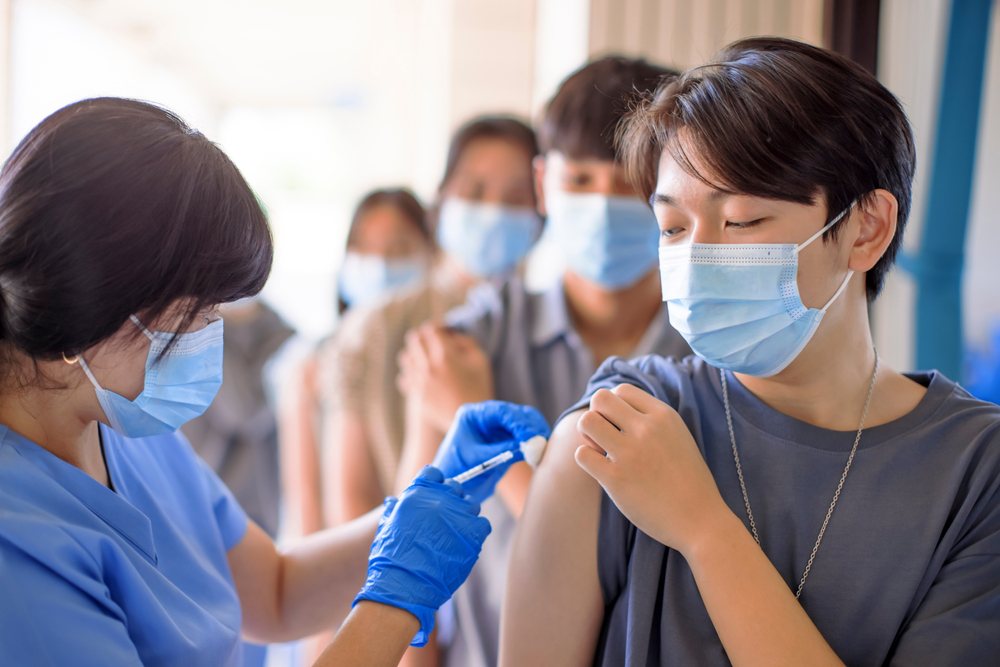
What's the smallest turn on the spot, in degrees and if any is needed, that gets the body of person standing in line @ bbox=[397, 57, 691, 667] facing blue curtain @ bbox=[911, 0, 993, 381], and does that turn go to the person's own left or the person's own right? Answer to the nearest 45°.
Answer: approximately 135° to the person's own left

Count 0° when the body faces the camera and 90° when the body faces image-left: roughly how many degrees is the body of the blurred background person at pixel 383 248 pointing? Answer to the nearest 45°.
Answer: approximately 0°

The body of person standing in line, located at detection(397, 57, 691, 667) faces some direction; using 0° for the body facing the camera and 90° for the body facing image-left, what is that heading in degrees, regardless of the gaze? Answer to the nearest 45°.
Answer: approximately 0°

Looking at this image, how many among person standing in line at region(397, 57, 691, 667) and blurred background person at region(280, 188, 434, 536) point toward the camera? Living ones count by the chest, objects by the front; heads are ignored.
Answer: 2

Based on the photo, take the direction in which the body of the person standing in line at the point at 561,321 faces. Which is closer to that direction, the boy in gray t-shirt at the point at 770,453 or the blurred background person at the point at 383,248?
the boy in gray t-shirt

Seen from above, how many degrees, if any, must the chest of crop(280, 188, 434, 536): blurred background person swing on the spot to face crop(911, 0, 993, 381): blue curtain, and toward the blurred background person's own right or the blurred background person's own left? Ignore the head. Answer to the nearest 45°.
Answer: approximately 45° to the blurred background person's own left

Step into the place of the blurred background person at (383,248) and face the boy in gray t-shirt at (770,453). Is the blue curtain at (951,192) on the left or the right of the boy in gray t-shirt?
left

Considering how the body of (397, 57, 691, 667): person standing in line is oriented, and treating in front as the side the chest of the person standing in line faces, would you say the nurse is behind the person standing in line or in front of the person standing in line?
in front
